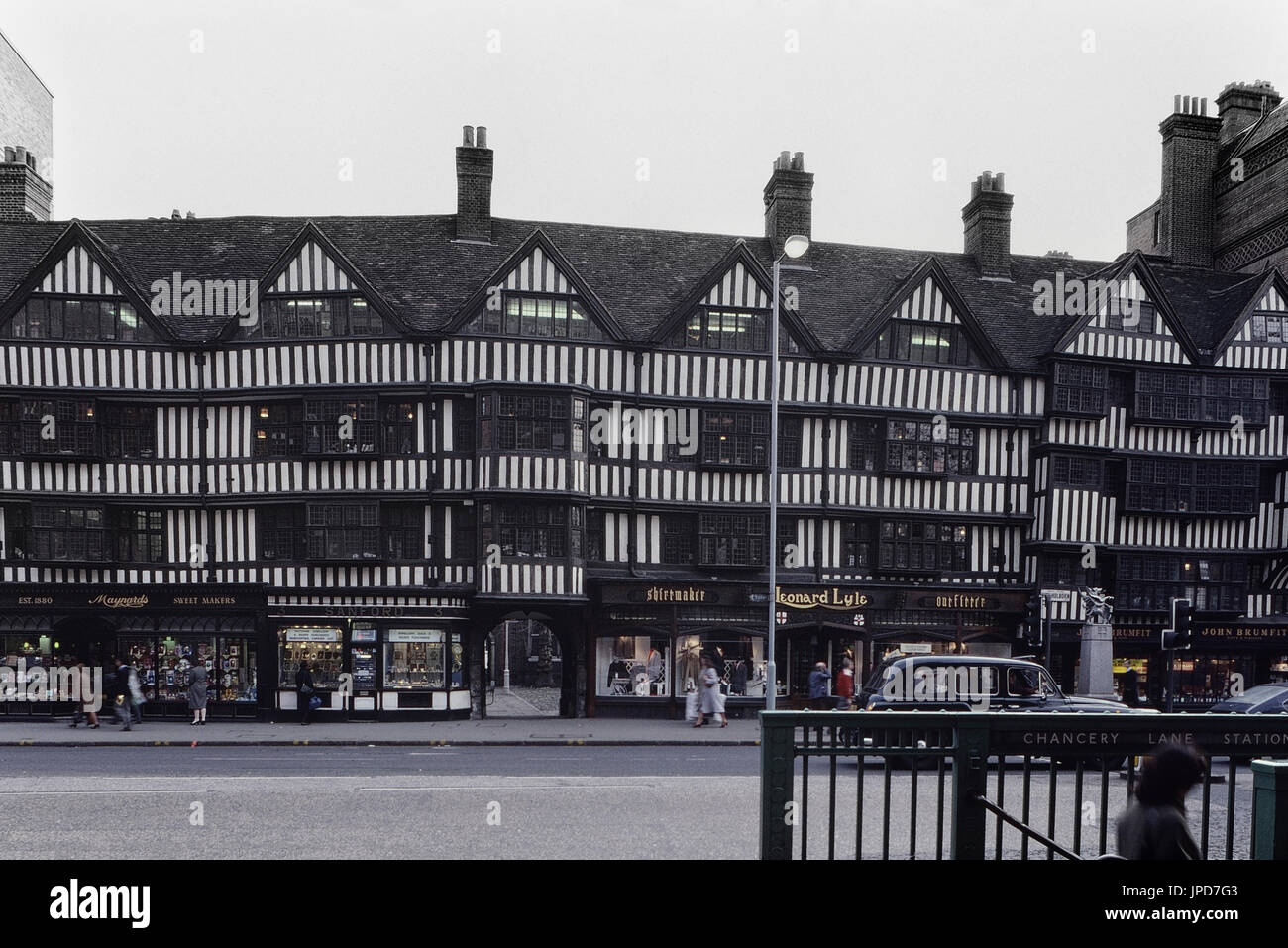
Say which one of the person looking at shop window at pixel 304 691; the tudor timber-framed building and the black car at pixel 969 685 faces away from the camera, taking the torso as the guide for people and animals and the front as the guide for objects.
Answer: the person looking at shop window

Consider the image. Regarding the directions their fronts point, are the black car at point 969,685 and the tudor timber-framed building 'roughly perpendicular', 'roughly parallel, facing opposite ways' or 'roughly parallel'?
roughly perpendicular

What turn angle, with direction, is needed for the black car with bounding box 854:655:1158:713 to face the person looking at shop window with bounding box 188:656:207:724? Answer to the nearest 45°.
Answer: approximately 180°

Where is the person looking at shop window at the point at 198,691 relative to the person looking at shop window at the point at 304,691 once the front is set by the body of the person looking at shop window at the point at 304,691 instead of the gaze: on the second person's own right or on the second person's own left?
on the second person's own left

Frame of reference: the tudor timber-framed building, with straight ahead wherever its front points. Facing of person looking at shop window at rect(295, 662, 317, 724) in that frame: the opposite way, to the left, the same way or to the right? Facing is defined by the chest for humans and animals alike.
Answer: the opposite way

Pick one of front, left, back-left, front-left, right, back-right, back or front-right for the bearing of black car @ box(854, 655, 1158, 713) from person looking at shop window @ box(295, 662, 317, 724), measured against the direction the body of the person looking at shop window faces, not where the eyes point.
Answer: back-right

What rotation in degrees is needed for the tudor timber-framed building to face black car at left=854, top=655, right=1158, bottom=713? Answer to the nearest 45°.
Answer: approximately 45° to its left

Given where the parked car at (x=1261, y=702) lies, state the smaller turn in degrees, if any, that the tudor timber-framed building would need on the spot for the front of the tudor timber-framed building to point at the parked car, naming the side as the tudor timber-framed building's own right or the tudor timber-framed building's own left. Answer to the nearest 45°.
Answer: approximately 45° to the tudor timber-framed building's own left

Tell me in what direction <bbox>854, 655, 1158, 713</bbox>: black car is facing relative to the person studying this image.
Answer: facing to the right of the viewer

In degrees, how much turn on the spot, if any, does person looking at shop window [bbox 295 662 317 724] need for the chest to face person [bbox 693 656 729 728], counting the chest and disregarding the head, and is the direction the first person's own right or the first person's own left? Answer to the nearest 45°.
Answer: approximately 90° to the first person's own right

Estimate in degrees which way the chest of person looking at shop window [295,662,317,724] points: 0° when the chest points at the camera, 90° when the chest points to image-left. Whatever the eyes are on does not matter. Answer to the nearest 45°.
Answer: approximately 180°

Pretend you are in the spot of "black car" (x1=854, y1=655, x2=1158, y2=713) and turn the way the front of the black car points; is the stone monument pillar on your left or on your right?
on your left
